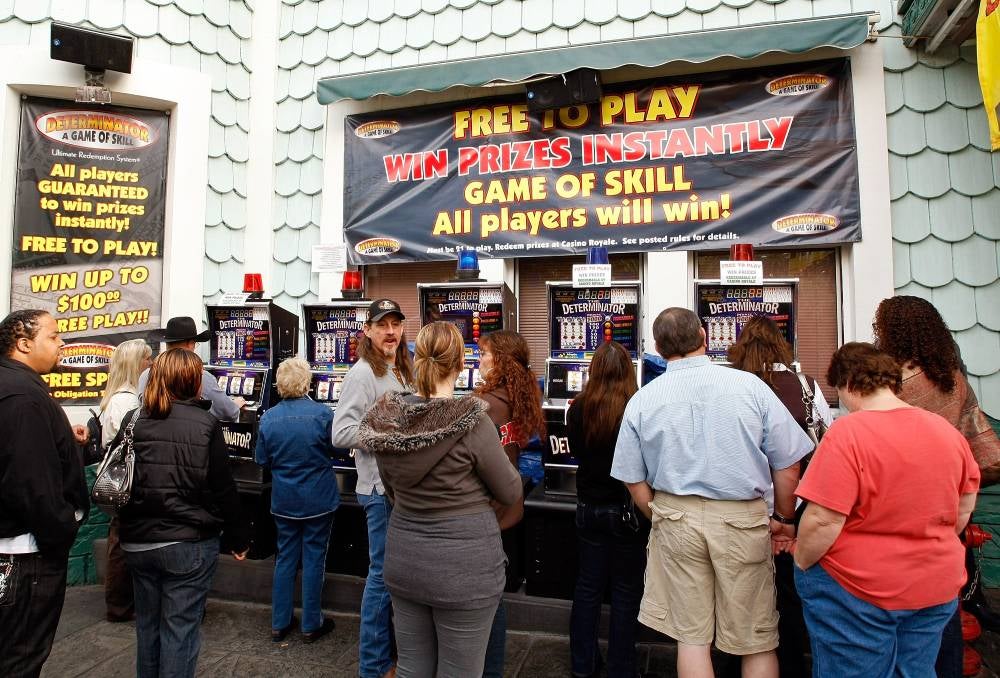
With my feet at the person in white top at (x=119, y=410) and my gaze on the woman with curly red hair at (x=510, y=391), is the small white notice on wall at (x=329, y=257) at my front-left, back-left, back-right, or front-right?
front-left

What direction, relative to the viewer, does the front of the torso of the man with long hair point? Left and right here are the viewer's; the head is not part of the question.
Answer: facing the viewer and to the right of the viewer

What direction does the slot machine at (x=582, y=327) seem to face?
toward the camera

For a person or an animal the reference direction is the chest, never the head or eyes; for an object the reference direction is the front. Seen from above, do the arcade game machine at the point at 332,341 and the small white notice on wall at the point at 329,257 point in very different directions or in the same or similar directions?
same or similar directions

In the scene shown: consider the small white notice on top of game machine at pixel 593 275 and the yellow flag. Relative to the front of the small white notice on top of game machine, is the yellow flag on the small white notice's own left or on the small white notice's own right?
on the small white notice's own left

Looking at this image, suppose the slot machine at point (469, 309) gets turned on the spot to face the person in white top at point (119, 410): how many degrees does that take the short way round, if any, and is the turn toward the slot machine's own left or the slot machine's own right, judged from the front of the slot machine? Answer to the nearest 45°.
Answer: approximately 90° to the slot machine's own right

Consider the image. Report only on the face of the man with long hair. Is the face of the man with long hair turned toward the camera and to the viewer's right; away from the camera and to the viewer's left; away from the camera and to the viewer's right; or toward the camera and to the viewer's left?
toward the camera and to the viewer's right

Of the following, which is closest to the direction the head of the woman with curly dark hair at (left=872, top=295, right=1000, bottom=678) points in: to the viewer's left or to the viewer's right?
to the viewer's left

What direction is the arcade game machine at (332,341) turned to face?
toward the camera

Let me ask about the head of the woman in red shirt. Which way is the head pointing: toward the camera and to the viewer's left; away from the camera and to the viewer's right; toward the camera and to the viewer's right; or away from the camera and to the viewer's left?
away from the camera and to the viewer's left

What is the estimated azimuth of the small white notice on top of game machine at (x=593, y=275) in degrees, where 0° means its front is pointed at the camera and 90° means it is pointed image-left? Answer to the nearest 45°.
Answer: approximately 0°

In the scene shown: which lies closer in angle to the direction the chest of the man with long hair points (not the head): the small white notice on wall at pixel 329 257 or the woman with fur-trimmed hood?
the woman with fur-trimmed hood

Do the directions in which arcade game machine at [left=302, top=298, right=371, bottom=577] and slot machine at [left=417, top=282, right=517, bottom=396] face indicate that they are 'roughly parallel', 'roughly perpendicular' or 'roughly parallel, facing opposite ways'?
roughly parallel

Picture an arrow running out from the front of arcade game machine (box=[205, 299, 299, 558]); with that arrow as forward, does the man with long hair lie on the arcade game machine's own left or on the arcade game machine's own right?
on the arcade game machine's own left

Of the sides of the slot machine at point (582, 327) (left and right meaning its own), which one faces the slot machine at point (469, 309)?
right

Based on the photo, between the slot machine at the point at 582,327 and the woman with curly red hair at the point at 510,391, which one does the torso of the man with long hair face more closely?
the woman with curly red hair

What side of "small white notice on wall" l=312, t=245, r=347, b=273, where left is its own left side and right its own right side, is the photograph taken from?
front
